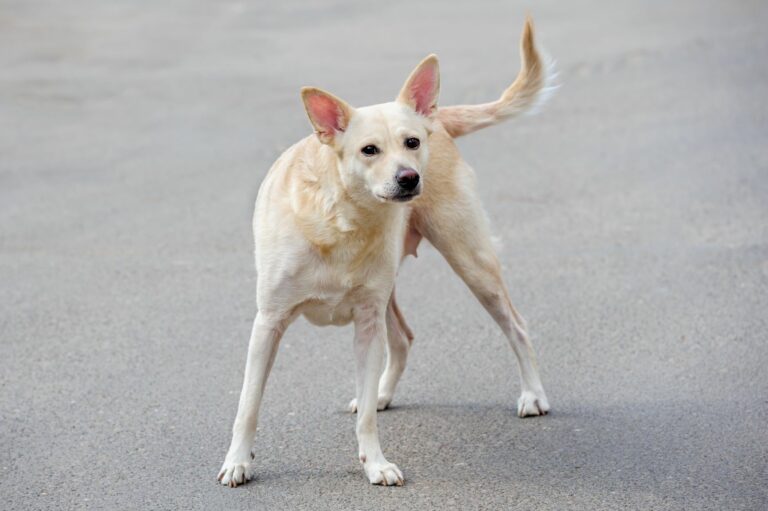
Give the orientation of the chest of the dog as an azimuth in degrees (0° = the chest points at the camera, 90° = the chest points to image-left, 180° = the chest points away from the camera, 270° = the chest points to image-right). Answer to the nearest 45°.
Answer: approximately 45°
